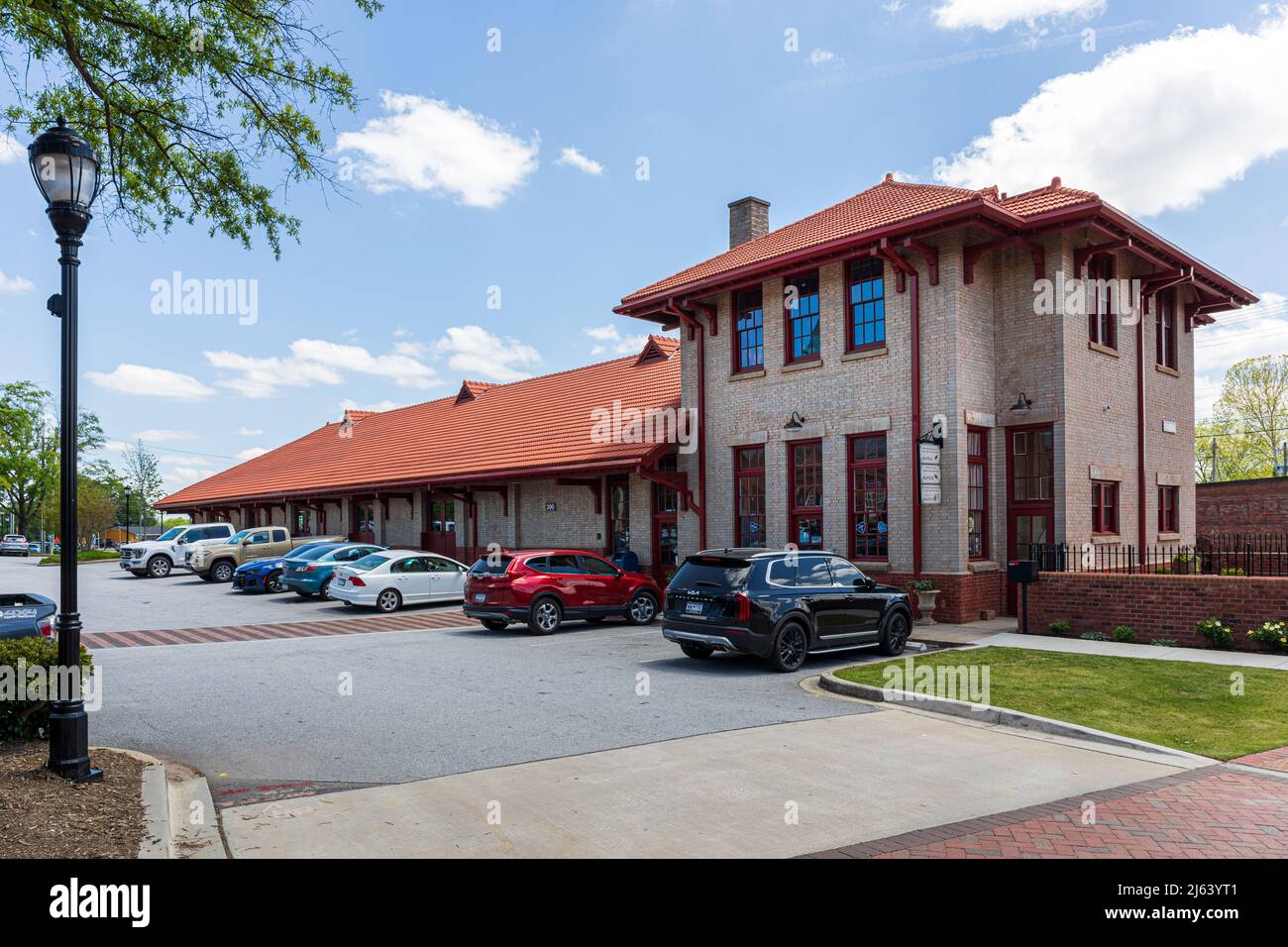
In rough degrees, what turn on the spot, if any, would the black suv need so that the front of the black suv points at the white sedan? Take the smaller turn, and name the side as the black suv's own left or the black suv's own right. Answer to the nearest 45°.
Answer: approximately 90° to the black suv's own left

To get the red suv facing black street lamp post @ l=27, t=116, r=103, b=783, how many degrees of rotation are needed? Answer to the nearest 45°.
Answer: approximately 135° to its right

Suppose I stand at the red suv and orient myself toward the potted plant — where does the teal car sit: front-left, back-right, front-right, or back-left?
back-left

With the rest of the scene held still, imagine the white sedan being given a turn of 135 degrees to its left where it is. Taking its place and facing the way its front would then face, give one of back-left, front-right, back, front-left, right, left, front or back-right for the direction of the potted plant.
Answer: back-left

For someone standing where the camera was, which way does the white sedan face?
facing away from the viewer and to the right of the viewer

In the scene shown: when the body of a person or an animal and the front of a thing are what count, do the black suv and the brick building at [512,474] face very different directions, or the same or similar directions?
very different directions

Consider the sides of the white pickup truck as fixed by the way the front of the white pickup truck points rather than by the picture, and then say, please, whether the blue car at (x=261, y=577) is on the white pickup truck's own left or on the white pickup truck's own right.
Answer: on the white pickup truck's own left

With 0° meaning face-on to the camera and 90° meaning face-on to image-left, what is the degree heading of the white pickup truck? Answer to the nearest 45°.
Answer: approximately 45°

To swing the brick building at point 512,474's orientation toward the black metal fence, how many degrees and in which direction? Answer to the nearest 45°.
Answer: approximately 90° to its left

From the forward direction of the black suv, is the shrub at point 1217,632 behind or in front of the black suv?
in front
